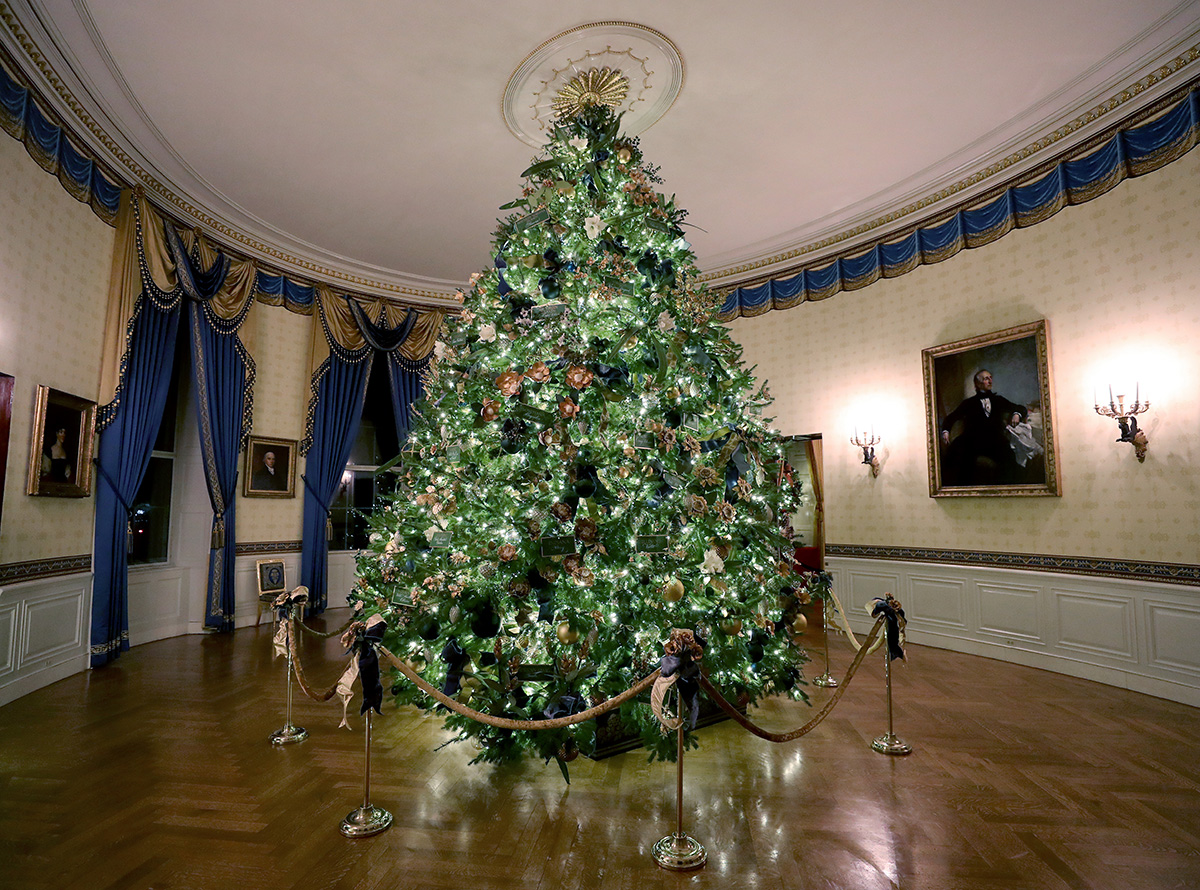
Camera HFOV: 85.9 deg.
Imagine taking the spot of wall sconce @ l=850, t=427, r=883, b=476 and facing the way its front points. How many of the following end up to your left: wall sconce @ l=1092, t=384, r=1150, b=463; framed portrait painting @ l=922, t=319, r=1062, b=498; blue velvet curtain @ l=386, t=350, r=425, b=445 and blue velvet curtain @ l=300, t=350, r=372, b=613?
2

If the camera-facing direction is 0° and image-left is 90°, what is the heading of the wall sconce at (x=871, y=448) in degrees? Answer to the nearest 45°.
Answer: approximately 45°

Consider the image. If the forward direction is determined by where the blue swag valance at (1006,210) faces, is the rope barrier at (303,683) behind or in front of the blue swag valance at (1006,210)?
in front

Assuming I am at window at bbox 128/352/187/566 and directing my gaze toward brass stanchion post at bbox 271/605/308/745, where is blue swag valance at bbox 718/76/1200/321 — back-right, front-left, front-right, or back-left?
front-left

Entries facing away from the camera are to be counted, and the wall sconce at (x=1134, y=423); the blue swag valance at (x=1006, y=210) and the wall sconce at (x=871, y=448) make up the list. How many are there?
0

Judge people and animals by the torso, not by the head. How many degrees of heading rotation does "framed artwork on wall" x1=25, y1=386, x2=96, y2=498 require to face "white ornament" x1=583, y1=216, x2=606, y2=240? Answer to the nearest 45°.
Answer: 0° — it already faces it

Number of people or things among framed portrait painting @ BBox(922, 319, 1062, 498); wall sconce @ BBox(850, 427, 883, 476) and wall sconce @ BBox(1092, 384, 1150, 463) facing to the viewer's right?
0

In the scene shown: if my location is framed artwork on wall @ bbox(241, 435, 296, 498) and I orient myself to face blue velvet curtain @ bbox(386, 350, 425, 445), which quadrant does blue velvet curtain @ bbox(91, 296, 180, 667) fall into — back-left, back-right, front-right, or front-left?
back-right

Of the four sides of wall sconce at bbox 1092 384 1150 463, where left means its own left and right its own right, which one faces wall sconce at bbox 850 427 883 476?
right

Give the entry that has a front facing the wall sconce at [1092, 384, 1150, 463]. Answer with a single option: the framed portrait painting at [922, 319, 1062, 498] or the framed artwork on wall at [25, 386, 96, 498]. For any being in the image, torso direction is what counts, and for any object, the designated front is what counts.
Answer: the framed artwork on wall

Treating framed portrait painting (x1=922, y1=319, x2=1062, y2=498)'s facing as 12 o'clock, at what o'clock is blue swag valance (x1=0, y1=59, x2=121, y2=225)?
The blue swag valance is roughly at 12 o'clock from the framed portrait painting.

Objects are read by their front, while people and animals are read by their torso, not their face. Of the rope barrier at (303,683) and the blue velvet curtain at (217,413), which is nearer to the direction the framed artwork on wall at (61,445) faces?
the rope barrier

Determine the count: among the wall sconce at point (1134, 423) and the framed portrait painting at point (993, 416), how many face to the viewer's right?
0

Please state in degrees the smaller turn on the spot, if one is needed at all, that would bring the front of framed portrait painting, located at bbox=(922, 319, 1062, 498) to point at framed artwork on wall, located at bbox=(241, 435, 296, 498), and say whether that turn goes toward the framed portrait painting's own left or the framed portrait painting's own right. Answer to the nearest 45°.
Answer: approximately 45° to the framed portrait painting's own right

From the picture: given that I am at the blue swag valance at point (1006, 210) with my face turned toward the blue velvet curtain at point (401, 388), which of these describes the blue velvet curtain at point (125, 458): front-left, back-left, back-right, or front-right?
front-left

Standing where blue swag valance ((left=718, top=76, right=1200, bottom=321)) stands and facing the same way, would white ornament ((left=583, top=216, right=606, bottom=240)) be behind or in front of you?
in front

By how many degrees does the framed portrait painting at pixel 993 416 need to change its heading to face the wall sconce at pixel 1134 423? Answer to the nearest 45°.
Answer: approximately 90° to its left

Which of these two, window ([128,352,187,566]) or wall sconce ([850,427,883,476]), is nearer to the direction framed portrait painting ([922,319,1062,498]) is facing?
the window
